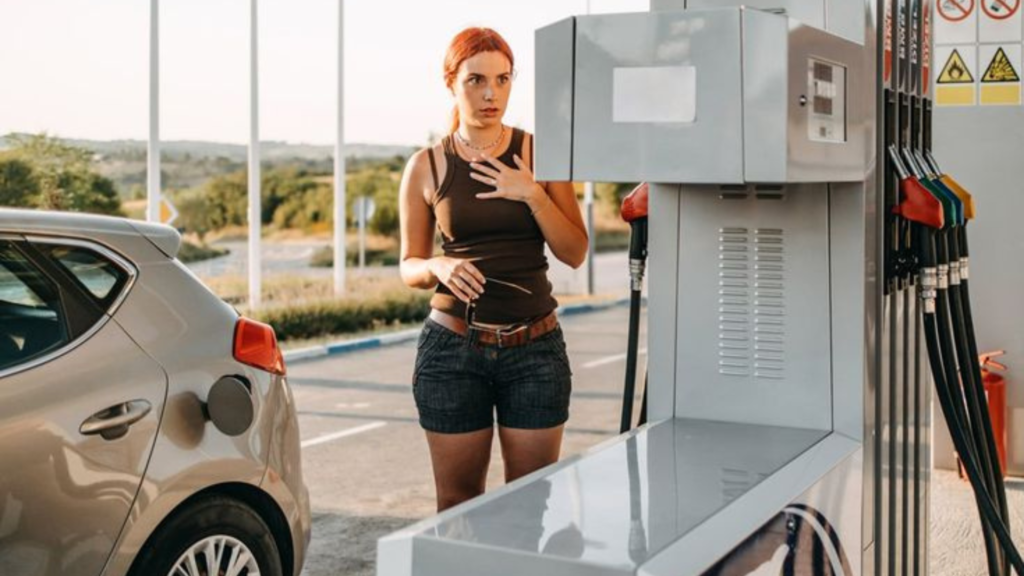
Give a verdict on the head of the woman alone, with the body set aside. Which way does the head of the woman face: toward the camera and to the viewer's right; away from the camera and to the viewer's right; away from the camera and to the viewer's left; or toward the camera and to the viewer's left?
toward the camera and to the viewer's right

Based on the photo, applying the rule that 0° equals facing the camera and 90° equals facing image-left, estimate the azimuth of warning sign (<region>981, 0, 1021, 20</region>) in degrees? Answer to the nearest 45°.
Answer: approximately 0°

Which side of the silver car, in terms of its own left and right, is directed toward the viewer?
left

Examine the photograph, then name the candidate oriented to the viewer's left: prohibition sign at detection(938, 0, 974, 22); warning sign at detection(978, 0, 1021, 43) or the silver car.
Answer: the silver car

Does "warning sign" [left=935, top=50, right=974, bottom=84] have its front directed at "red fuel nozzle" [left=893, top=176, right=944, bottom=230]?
yes

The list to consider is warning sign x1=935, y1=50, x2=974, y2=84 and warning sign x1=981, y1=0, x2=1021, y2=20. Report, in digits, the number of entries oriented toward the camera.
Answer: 2

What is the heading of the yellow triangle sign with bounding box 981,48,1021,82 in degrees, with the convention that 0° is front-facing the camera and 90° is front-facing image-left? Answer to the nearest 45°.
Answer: approximately 0°
